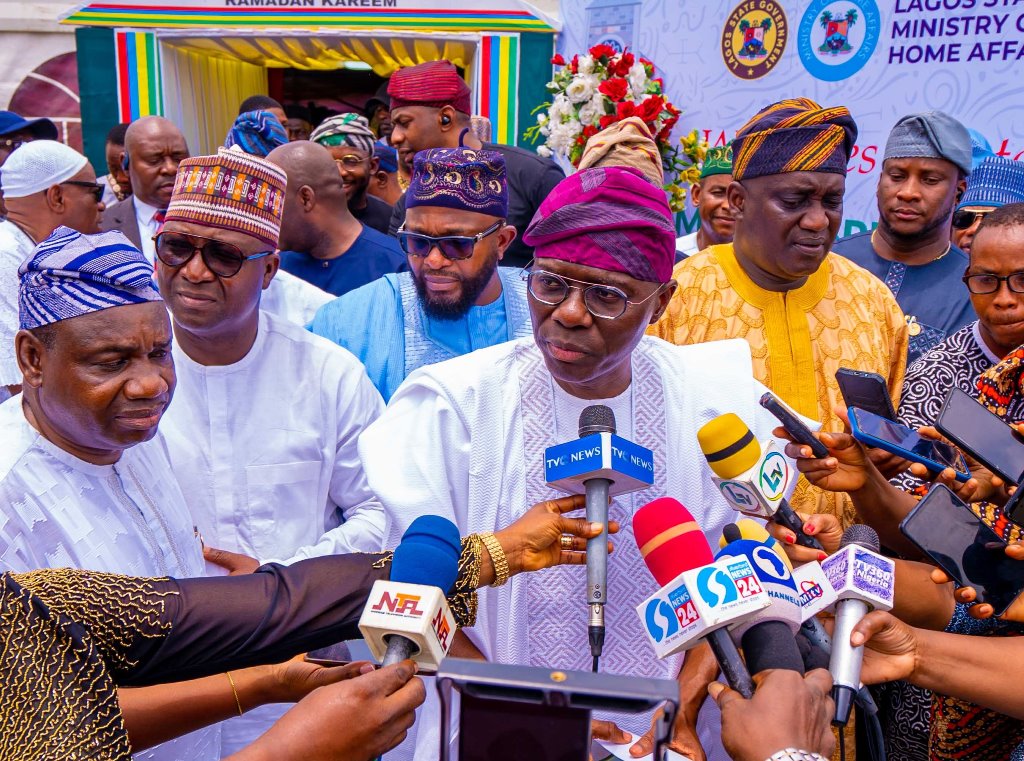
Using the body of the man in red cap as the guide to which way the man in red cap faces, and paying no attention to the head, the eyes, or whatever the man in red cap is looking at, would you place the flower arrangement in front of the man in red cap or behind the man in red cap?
behind

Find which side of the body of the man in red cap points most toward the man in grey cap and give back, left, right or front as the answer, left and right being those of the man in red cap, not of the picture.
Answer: left

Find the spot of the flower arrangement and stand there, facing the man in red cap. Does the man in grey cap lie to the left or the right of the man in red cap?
left

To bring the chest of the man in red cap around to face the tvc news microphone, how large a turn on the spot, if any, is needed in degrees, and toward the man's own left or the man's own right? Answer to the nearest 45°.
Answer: approximately 45° to the man's own left

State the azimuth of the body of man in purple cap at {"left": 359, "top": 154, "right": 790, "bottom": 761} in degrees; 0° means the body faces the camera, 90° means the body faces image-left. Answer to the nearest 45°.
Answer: approximately 0°

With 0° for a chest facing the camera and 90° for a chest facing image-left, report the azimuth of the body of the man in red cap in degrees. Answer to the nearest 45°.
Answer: approximately 45°

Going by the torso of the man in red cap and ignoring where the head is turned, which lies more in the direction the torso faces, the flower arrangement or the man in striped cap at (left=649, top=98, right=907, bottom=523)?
the man in striped cap
